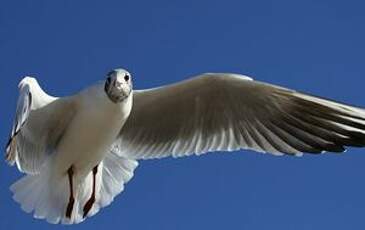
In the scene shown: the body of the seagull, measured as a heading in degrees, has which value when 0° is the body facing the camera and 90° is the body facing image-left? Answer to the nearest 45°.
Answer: approximately 315°
